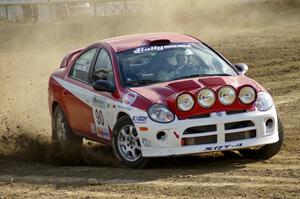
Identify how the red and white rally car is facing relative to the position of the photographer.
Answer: facing the viewer and to the right of the viewer
